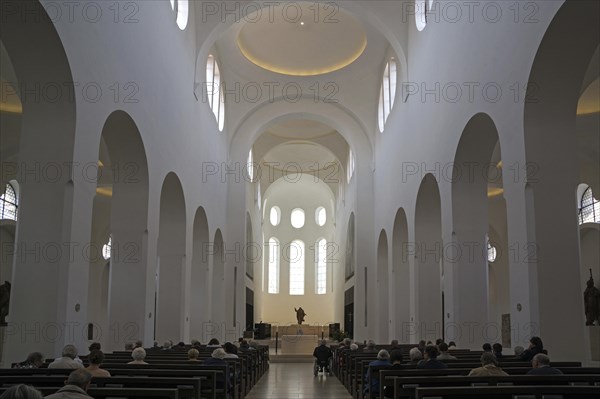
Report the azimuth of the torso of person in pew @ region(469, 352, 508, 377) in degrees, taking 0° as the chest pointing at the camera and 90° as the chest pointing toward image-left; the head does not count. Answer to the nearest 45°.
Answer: approximately 180°

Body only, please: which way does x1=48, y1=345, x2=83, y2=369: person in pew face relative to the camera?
away from the camera

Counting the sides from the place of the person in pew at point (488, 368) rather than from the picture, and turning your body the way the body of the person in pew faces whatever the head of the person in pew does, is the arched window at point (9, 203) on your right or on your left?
on your left

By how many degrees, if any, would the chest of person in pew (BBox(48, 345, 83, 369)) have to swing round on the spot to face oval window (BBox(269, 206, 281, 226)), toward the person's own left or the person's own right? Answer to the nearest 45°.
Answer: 0° — they already face it

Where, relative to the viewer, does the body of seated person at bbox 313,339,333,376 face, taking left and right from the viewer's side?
facing away from the viewer

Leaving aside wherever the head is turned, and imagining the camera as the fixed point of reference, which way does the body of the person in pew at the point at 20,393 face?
away from the camera

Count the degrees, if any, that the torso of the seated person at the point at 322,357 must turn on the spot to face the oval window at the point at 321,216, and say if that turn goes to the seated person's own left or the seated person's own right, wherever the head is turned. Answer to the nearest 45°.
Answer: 0° — they already face it

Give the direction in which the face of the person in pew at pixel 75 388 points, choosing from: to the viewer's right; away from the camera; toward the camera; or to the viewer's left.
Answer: away from the camera

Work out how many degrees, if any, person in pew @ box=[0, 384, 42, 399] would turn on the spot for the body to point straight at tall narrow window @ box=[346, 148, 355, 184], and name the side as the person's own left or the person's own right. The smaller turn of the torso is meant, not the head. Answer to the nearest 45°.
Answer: approximately 45° to the person's own right

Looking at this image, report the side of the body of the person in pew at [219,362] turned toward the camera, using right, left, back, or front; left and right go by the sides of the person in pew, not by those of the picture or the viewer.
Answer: back

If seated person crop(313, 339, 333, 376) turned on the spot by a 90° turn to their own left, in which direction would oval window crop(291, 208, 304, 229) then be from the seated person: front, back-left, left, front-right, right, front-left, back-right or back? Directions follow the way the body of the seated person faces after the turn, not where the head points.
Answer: right
